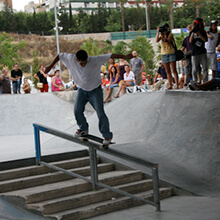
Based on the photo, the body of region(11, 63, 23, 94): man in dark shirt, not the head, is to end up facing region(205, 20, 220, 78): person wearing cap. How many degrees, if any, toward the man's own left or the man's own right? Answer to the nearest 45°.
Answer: approximately 45° to the man's own left

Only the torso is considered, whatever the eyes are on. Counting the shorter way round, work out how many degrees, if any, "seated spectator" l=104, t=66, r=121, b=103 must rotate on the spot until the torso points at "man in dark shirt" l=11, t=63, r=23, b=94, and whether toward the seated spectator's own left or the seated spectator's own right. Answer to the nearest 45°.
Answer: approximately 90° to the seated spectator's own right

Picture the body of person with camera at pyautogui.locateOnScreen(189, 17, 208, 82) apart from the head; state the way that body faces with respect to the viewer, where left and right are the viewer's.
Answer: facing the viewer

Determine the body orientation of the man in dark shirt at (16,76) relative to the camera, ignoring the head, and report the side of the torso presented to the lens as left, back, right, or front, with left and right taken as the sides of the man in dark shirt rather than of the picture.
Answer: front

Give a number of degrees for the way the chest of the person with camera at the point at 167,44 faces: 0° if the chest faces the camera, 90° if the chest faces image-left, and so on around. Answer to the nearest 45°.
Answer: approximately 45°

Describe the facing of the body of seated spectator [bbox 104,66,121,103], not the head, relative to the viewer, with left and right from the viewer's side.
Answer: facing the viewer and to the left of the viewer

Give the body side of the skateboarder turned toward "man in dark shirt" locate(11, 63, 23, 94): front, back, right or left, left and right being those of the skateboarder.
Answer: back

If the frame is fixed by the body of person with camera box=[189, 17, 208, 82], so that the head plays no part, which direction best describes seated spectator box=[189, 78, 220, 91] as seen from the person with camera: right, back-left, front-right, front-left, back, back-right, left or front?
front
